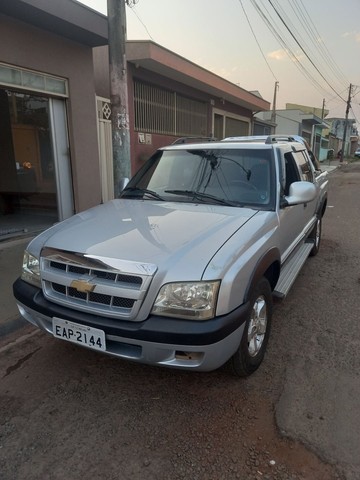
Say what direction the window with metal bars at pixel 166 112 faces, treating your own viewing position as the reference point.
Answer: facing the viewer and to the right of the viewer

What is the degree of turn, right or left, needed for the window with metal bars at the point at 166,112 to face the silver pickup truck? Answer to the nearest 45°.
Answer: approximately 45° to its right

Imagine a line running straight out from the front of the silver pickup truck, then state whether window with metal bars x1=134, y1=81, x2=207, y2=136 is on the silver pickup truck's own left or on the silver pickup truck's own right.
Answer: on the silver pickup truck's own right

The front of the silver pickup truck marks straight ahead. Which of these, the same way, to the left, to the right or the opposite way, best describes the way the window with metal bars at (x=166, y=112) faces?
to the left

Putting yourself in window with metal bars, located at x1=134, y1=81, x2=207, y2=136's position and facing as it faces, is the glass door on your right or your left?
on your right

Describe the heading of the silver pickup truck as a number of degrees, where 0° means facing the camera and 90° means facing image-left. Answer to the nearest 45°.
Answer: approximately 45°

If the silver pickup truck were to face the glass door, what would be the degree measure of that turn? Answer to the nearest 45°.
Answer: approximately 90° to its right

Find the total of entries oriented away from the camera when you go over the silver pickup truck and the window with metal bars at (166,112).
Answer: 0

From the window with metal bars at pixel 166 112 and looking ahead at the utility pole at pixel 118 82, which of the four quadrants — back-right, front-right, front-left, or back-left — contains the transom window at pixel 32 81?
front-right

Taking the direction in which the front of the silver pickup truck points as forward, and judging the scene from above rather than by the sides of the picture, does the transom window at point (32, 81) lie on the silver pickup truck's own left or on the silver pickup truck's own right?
on the silver pickup truck's own right
